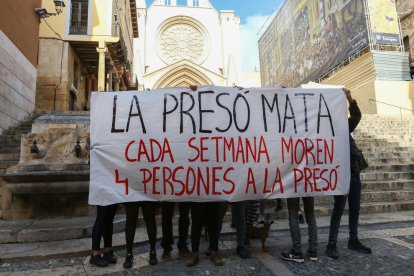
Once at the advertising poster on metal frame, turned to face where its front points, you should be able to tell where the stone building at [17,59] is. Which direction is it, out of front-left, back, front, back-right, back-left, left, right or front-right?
front-right

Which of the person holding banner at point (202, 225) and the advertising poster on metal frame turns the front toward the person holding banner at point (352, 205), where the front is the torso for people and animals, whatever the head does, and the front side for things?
the advertising poster on metal frame

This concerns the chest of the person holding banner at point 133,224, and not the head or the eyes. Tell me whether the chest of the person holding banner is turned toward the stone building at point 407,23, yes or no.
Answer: no

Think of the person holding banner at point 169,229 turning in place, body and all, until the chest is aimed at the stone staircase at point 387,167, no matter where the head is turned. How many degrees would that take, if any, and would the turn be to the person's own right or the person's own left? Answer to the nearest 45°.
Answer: approximately 135° to the person's own left

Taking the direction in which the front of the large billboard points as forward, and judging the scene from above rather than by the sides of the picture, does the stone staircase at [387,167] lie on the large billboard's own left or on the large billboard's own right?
on the large billboard's own left

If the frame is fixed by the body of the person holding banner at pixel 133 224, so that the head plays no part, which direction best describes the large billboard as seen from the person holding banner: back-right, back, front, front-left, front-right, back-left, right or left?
back-left

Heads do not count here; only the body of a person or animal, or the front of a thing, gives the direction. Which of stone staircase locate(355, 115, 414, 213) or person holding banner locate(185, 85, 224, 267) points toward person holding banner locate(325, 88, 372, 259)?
the stone staircase

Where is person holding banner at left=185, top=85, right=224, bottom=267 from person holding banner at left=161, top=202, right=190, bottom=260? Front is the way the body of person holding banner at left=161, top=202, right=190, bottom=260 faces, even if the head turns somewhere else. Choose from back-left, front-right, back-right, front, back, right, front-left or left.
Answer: front-left

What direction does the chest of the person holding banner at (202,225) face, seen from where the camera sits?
toward the camera

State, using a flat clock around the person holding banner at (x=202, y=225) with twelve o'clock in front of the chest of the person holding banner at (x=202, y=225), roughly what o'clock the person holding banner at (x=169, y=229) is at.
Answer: the person holding banner at (x=169, y=229) is roughly at 4 o'clock from the person holding banner at (x=202, y=225).

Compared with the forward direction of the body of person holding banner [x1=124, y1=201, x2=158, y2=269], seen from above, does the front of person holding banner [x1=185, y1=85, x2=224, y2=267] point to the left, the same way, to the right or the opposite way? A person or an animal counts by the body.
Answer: the same way

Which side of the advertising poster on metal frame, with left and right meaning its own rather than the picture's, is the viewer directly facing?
front

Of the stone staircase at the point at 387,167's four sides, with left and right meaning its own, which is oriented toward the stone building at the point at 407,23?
back

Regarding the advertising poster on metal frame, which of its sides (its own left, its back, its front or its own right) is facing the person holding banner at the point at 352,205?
front

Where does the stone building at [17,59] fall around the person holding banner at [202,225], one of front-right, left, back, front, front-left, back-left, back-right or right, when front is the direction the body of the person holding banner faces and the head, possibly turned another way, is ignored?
back-right

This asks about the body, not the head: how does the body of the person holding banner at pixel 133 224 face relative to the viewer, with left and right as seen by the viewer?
facing the viewer

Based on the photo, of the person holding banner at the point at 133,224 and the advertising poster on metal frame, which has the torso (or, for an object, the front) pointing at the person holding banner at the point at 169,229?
the advertising poster on metal frame

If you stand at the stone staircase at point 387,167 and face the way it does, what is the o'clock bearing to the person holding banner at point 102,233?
The person holding banner is roughly at 1 o'clock from the stone staircase.

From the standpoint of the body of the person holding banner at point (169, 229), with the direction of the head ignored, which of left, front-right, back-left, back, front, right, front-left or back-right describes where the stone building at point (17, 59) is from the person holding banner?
back-right

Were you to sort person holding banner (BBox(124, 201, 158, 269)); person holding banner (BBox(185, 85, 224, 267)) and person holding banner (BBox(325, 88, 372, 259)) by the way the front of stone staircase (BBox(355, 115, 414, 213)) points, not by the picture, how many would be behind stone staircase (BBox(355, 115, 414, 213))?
0

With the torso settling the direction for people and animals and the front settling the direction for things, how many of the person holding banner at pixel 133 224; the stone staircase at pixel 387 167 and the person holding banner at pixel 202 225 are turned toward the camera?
3

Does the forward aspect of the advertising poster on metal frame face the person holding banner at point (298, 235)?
yes
